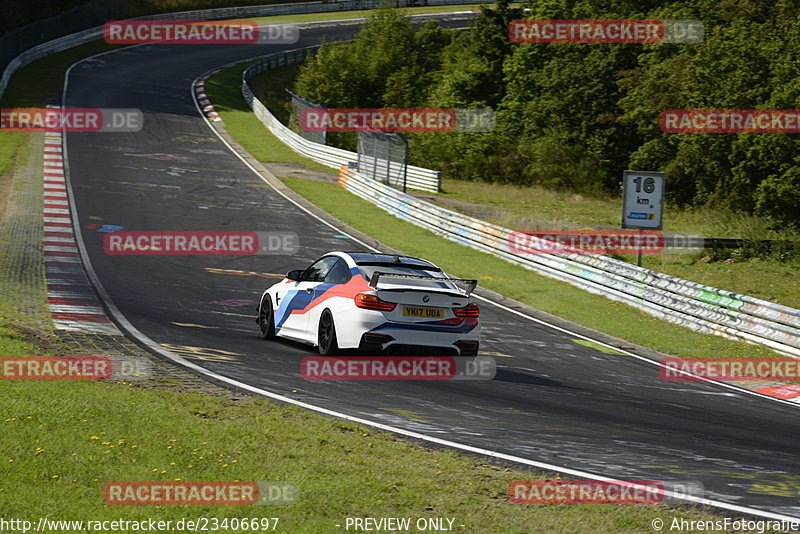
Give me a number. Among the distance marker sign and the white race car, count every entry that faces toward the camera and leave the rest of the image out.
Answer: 1

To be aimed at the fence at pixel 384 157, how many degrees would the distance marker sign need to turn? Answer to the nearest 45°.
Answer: approximately 135° to its right

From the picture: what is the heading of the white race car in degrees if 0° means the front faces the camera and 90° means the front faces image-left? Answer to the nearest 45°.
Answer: approximately 135°

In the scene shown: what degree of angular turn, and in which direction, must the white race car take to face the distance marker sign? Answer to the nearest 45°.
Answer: approximately 90° to its right

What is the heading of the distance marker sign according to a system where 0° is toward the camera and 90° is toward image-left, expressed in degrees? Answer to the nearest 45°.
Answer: approximately 0°
